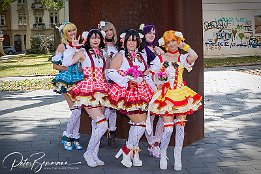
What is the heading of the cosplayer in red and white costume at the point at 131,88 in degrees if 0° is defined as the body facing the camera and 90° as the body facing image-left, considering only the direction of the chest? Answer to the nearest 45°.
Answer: approximately 315°

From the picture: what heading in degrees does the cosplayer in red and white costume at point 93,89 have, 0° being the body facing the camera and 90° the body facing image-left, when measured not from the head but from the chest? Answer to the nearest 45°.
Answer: approximately 315°
